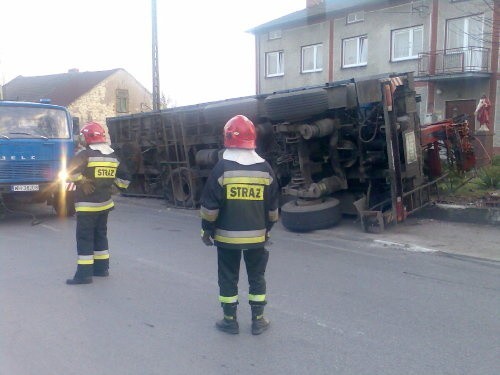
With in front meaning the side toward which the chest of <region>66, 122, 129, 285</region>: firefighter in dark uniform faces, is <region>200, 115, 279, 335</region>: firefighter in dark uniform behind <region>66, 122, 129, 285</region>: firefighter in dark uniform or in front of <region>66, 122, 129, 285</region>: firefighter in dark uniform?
behind

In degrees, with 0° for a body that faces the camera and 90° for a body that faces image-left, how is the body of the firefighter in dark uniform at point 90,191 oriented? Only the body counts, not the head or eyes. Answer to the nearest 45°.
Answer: approximately 135°

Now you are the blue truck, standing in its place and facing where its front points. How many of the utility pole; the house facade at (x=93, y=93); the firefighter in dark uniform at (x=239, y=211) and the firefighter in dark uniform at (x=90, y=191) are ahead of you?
2

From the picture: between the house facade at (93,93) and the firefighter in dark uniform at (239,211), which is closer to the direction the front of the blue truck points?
the firefighter in dark uniform

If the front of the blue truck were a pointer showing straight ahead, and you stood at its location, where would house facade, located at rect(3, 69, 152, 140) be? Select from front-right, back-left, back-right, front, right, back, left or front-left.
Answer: back

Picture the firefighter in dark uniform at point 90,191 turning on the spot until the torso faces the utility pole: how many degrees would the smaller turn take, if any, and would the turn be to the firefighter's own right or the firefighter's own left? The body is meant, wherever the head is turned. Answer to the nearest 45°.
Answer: approximately 45° to the firefighter's own right

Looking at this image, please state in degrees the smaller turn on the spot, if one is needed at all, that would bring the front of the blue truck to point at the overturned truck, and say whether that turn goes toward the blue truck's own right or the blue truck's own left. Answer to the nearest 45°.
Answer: approximately 45° to the blue truck's own left

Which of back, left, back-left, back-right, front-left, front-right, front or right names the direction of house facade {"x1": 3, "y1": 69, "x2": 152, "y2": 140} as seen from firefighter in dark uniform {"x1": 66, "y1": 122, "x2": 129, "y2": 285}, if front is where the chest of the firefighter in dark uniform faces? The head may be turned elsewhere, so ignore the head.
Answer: front-right

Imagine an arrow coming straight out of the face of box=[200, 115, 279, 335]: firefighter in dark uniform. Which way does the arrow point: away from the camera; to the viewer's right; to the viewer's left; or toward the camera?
away from the camera

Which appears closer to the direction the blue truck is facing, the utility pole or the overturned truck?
the overturned truck

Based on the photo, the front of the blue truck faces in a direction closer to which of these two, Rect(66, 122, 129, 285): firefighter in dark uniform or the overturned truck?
the firefighter in dark uniform

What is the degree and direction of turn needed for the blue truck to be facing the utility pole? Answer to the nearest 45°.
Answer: approximately 135° to its left

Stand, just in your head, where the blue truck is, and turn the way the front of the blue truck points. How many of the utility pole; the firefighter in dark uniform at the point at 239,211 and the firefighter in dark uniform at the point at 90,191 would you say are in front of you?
2

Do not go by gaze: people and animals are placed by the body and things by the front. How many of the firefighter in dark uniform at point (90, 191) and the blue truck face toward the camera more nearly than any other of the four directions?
1
